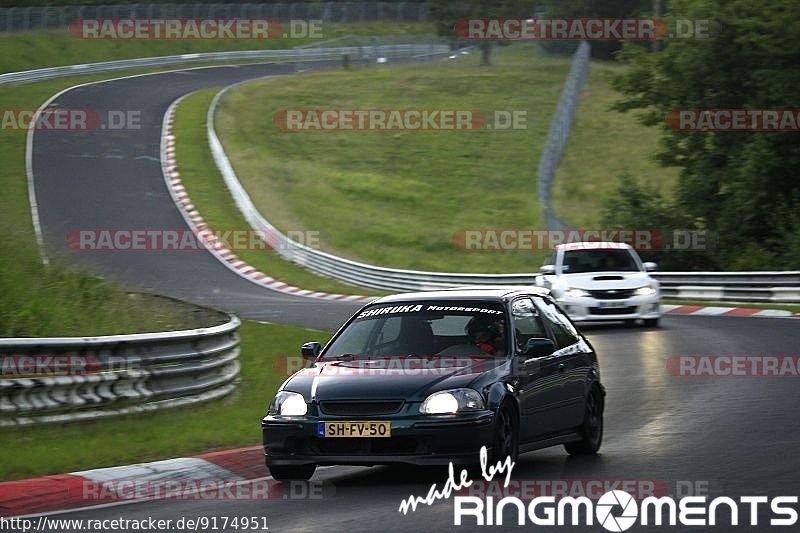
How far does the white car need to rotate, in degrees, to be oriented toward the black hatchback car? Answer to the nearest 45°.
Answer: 0° — it already faces it

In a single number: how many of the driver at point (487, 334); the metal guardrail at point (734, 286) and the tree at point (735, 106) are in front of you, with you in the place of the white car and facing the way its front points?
1

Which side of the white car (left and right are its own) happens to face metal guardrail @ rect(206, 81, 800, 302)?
back

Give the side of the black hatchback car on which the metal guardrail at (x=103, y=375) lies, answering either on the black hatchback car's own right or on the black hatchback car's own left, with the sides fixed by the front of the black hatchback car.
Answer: on the black hatchback car's own right

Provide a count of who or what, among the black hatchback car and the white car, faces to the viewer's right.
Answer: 0

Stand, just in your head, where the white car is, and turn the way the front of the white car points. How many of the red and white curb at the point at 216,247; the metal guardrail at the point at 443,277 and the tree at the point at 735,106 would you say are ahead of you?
0

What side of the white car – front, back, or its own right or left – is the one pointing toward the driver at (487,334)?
front

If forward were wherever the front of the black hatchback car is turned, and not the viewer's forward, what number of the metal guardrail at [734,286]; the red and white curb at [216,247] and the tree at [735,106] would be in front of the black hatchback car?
0

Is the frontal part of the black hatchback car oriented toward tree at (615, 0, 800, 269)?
no

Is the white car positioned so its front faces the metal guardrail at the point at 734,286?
no

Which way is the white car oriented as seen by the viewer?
toward the camera

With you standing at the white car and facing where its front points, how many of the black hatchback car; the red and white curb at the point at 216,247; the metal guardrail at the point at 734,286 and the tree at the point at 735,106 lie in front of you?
1

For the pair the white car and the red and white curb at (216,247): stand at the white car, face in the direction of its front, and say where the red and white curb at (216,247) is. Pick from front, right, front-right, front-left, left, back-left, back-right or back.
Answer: back-right

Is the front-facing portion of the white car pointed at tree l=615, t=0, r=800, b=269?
no

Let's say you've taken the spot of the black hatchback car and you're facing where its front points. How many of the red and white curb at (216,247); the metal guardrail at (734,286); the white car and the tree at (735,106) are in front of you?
0

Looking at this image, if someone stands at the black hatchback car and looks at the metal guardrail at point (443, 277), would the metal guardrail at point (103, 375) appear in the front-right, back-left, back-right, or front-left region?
front-left

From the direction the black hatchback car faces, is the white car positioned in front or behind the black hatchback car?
behind
